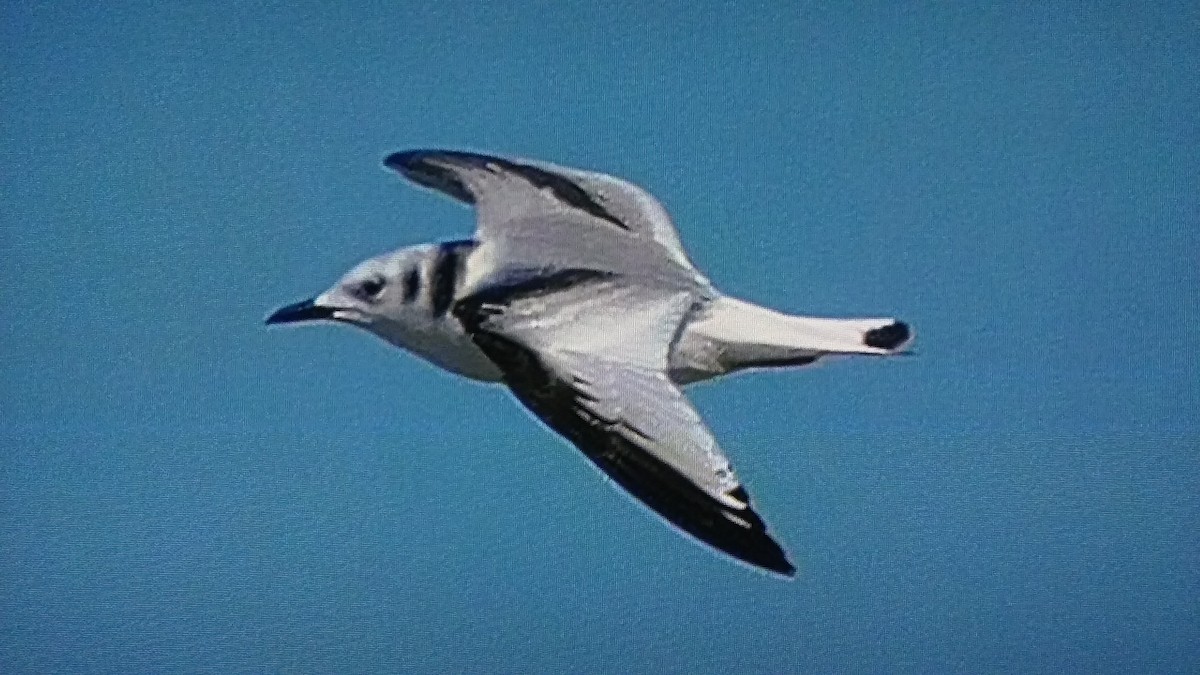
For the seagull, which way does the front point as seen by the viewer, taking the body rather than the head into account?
to the viewer's left
